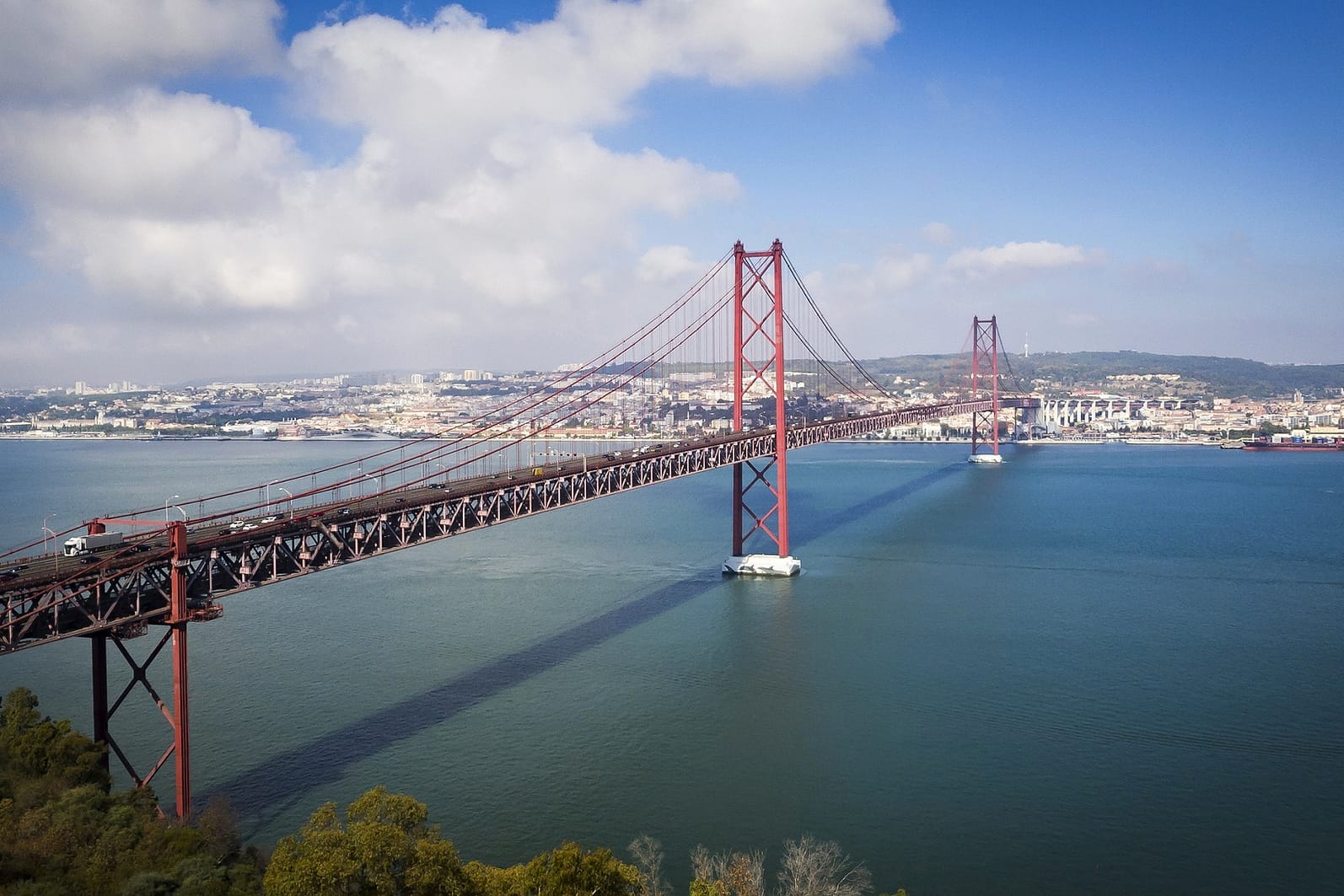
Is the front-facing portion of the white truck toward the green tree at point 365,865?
no

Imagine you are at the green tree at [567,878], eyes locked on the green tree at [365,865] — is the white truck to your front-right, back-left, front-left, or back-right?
front-right
